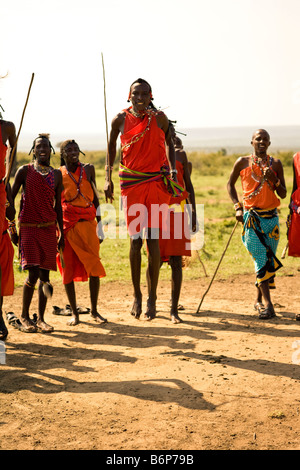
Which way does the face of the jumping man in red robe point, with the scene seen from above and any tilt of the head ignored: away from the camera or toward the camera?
toward the camera

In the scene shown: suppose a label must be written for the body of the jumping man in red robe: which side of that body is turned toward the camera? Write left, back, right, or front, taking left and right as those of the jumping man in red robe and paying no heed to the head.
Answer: front
